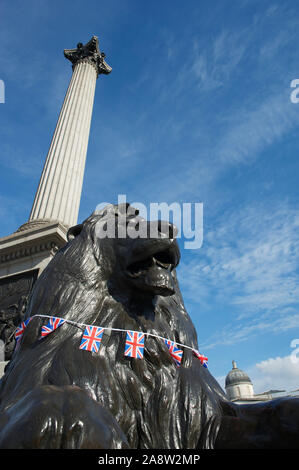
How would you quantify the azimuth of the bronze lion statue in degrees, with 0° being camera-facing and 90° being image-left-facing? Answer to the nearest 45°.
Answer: approximately 315°
